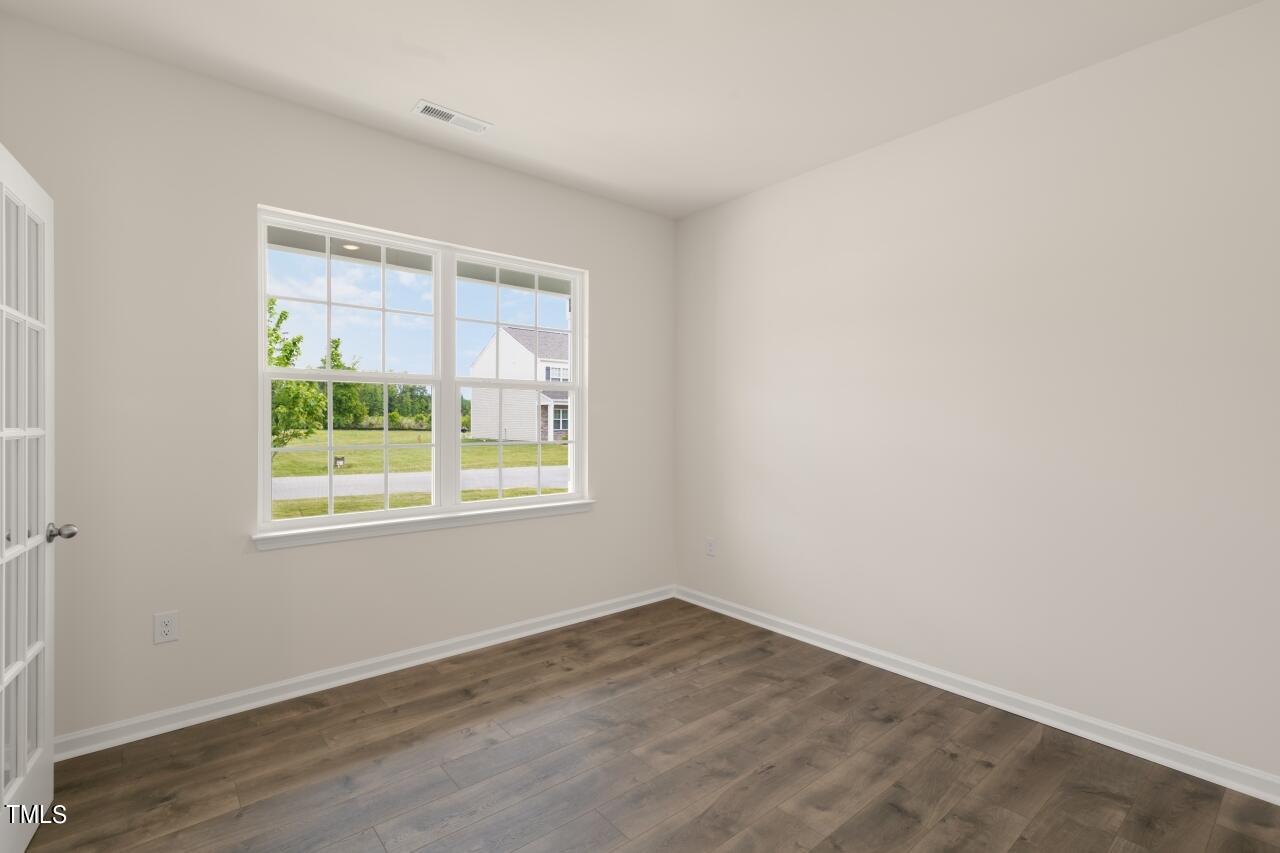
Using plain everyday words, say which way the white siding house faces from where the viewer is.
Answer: facing the viewer and to the right of the viewer

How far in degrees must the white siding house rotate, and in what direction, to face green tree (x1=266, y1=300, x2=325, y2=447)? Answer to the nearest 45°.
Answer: approximately 90° to its right

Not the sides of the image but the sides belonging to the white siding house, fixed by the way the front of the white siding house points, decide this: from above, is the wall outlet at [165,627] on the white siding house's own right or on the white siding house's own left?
on the white siding house's own right
